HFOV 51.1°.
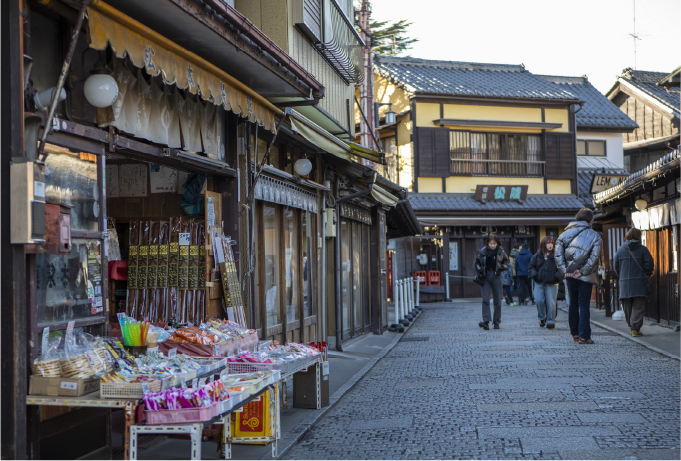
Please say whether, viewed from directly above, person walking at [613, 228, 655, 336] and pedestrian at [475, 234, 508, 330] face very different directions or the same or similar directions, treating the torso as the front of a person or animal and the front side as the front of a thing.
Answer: very different directions

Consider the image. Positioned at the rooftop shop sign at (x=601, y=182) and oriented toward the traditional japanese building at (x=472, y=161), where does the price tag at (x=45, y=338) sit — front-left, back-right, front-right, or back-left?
back-left

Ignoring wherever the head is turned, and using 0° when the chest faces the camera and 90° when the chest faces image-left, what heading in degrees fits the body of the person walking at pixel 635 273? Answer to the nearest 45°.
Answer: approximately 180°

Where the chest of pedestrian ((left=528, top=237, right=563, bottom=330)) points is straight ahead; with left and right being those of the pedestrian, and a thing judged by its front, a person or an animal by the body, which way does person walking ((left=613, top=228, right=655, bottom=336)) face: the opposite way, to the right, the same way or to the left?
the opposite way

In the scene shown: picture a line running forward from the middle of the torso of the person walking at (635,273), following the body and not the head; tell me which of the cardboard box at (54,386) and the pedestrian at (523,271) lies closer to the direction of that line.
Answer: the pedestrian

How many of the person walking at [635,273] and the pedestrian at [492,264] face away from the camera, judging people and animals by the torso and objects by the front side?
1

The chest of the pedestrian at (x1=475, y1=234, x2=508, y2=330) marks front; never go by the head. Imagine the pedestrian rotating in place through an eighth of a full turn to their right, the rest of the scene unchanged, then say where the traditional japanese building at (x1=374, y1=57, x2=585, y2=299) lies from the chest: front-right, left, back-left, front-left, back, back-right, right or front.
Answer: back-right

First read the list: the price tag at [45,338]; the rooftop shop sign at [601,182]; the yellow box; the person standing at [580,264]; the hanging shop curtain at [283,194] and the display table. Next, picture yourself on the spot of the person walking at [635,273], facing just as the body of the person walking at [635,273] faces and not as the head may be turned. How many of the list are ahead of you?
1

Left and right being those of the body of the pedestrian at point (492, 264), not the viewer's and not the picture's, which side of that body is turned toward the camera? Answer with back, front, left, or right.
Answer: front

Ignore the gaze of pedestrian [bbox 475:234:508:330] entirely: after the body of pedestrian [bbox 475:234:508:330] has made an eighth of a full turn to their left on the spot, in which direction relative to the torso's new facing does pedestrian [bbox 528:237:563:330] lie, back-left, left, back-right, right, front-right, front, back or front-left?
front-left

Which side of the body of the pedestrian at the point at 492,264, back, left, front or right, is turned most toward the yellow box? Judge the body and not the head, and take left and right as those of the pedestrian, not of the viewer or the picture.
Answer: front

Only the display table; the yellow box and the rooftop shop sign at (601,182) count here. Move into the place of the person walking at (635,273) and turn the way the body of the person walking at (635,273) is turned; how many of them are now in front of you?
1

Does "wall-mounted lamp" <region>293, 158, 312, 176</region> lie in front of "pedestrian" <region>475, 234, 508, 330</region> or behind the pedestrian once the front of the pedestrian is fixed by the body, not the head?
in front

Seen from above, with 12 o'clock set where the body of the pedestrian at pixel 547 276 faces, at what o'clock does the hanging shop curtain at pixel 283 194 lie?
The hanging shop curtain is roughly at 1 o'clock from the pedestrian.

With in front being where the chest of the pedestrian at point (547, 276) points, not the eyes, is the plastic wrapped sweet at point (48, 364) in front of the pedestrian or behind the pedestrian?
in front

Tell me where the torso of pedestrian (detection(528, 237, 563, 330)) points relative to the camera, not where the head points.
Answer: toward the camera
